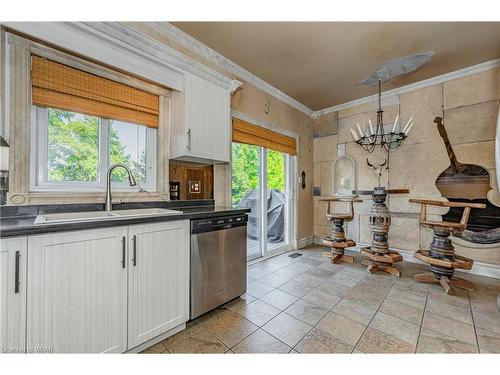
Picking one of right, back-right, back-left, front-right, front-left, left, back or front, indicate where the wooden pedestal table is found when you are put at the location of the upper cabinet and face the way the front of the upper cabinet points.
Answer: front-left

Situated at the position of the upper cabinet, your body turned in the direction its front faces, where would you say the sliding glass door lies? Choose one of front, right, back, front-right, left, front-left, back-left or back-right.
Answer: left

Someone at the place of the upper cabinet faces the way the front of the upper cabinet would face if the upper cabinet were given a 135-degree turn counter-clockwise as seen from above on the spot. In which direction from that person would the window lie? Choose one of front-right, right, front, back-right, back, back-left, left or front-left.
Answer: left

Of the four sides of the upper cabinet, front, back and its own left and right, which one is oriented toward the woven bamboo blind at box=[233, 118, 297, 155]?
left

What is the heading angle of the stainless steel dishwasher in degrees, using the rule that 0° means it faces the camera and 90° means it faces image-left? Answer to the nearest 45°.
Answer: approximately 315°

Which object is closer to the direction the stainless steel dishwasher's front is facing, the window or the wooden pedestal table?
the wooden pedestal table

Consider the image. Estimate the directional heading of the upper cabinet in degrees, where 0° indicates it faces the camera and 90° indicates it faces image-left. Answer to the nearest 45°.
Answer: approximately 315°

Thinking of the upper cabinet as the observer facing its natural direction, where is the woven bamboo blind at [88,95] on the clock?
The woven bamboo blind is roughly at 4 o'clock from the upper cabinet.

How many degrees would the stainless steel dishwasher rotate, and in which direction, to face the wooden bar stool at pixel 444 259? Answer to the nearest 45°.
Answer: approximately 45° to its left
